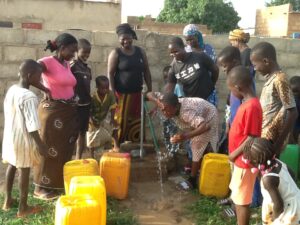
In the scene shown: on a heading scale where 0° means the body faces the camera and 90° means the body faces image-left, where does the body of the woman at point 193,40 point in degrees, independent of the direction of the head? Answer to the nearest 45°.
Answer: approximately 45°

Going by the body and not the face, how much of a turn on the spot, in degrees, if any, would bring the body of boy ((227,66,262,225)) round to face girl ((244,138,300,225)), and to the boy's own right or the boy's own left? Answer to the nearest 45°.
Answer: approximately 135° to the boy's own left

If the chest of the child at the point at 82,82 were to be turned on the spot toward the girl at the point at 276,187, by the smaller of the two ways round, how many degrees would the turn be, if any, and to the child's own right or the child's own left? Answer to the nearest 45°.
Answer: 0° — they already face them

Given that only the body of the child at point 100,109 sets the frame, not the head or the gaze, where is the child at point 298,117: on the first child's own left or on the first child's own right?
on the first child's own left

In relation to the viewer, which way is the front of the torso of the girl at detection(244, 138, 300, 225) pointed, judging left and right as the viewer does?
facing to the left of the viewer

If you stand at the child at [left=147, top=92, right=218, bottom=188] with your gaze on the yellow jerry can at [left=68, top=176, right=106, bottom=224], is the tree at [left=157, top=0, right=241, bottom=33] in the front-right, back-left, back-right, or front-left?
back-right

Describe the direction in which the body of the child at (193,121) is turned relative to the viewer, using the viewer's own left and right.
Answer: facing to the left of the viewer

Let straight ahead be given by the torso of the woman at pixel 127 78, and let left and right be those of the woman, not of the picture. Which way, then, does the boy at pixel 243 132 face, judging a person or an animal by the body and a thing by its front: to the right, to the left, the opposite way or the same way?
to the right

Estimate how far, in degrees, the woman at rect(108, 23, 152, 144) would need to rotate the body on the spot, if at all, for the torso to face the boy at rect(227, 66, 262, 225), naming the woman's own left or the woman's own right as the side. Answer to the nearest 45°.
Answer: approximately 45° to the woman's own left

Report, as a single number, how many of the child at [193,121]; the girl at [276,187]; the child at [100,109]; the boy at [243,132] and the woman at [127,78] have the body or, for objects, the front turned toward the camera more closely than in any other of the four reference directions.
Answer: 2

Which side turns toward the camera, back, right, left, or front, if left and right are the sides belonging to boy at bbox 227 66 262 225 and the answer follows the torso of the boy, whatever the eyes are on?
left

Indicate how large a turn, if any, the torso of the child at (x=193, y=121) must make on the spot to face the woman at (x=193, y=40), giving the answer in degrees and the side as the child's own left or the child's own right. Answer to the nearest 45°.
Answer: approximately 90° to the child's own right

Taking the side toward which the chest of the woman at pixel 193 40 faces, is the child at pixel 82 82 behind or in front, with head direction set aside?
in front

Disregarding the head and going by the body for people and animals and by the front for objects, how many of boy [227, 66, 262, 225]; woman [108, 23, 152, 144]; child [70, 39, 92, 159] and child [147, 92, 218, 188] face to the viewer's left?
2

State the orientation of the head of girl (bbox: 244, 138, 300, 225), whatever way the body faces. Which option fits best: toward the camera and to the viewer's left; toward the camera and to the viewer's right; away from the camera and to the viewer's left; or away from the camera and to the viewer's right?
away from the camera and to the viewer's left
